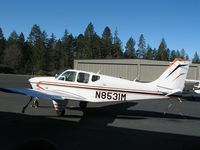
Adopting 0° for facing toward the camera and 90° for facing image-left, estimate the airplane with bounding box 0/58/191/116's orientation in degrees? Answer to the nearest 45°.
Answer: approximately 135°
